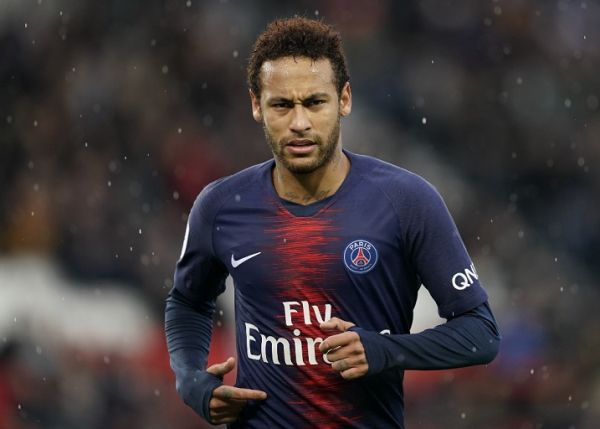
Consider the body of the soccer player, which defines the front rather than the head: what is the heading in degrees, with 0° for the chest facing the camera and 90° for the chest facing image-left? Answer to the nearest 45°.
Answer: approximately 0°
